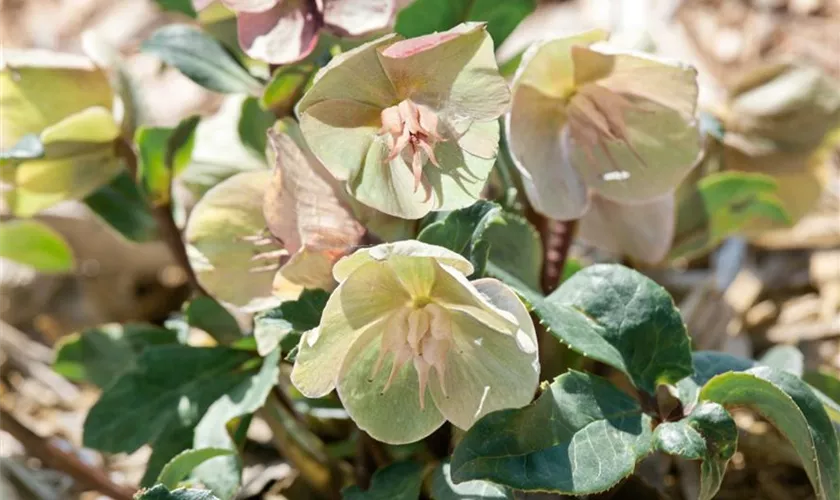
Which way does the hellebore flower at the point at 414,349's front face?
toward the camera

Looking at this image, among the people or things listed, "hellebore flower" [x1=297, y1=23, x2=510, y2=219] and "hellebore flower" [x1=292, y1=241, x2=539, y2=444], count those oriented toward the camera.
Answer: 2

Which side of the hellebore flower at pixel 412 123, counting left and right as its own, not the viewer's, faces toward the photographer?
front

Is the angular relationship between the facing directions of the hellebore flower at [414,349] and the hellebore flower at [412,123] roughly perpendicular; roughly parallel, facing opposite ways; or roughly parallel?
roughly parallel
